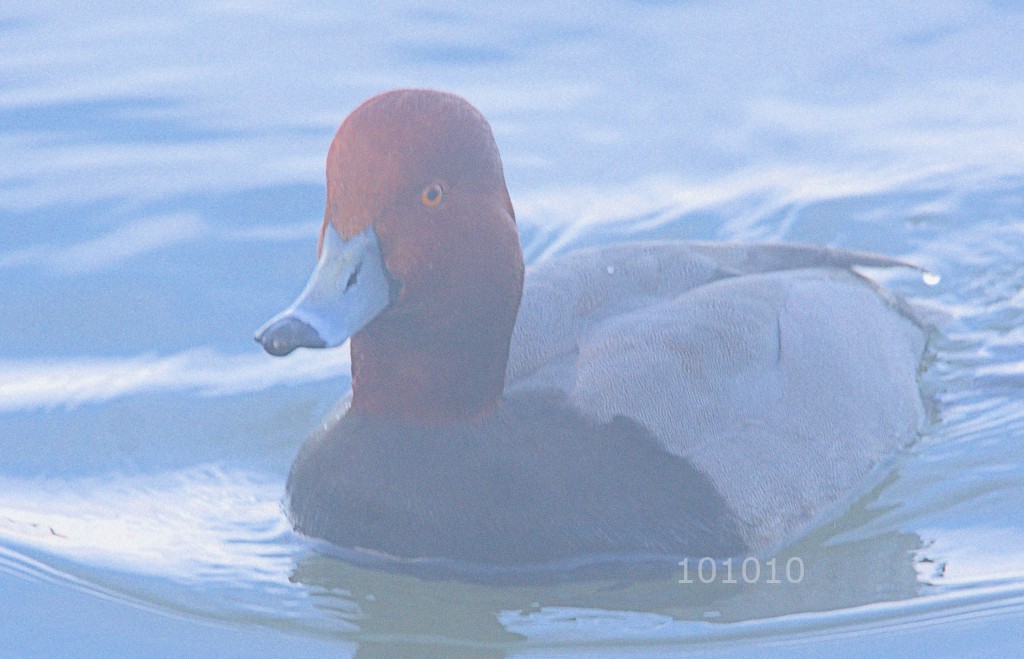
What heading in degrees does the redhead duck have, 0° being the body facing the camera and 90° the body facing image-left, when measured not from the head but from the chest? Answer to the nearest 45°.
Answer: approximately 45°
